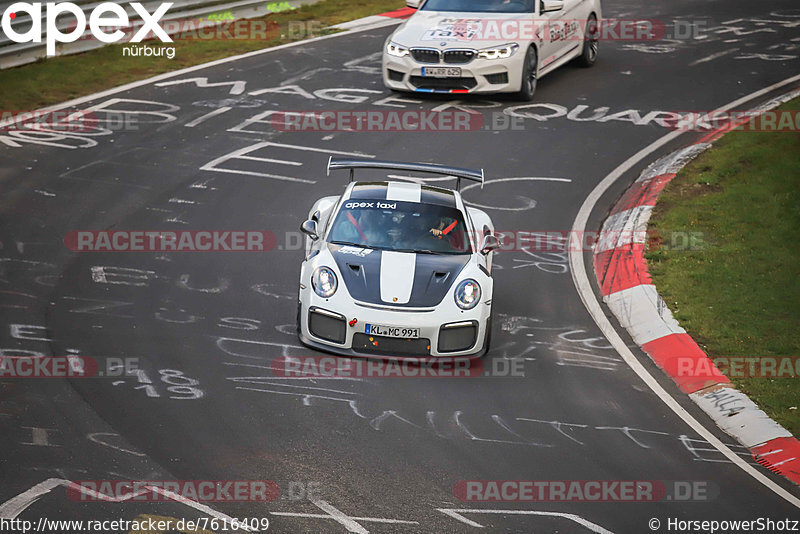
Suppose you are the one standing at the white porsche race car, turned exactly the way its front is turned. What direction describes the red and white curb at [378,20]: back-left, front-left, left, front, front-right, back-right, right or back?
back

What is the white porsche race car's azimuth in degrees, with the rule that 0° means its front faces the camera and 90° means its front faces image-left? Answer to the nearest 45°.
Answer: approximately 0°
